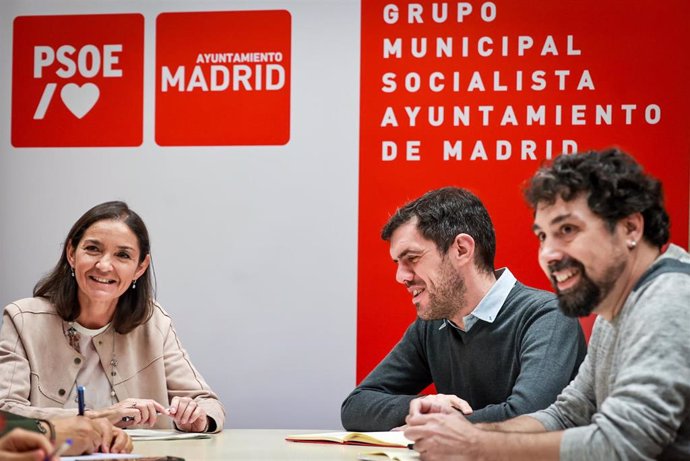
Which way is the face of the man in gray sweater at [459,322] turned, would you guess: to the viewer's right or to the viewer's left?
to the viewer's left

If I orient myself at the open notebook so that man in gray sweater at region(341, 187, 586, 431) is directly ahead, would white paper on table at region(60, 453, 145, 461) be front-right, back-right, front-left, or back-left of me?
back-left

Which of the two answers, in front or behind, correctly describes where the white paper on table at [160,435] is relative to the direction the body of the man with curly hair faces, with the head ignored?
in front

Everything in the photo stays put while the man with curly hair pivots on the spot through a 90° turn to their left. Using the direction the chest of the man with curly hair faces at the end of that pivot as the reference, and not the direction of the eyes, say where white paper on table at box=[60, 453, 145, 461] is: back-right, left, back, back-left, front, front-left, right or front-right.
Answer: right

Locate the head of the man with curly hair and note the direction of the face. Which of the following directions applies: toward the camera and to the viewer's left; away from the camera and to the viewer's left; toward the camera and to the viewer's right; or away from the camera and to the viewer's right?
toward the camera and to the viewer's left

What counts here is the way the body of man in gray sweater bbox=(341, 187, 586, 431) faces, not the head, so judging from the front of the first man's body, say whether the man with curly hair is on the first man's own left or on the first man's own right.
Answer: on the first man's own left

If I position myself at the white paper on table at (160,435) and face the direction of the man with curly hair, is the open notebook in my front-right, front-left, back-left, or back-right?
front-left

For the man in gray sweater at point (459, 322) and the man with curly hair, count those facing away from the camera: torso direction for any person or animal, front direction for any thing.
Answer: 0

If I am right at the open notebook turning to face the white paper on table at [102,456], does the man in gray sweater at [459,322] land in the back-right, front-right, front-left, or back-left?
back-right

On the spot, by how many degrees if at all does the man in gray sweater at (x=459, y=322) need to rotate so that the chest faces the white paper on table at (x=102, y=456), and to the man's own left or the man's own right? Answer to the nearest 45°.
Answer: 0° — they already face it

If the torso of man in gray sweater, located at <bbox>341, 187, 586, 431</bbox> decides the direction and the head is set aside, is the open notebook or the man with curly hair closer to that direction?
the open notebook

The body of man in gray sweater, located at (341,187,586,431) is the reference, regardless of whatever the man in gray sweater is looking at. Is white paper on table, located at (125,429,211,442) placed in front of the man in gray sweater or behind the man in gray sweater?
in front

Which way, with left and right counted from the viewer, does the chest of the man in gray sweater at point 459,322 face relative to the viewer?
facing the viewer and to the left of the viewer

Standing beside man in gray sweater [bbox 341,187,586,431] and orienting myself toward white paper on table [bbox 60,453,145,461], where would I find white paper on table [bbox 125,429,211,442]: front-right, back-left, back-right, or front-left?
front-right

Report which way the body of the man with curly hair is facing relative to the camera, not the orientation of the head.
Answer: to the viewer's left

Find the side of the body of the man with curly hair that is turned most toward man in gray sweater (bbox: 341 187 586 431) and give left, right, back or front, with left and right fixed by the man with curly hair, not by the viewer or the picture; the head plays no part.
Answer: right
